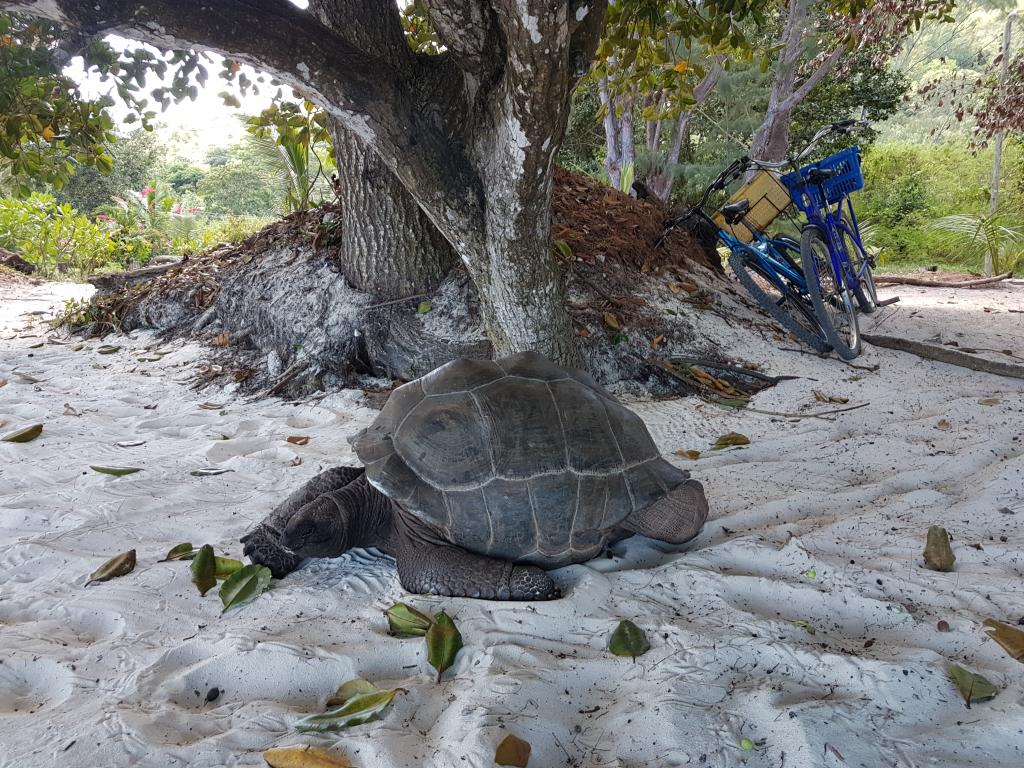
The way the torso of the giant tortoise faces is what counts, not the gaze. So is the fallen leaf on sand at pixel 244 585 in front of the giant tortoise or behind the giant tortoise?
in front

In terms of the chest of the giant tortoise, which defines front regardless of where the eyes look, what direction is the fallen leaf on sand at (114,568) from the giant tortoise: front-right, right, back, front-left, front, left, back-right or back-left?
front-right

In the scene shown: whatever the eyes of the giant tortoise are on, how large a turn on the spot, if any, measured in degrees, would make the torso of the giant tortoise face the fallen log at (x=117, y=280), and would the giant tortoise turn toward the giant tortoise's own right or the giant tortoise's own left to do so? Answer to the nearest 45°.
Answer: approximately 90° to the giant tortoise's own right

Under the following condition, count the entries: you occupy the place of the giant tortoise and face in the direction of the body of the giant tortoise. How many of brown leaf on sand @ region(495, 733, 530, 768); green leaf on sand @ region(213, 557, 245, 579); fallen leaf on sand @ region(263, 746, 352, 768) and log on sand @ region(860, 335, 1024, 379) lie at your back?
1

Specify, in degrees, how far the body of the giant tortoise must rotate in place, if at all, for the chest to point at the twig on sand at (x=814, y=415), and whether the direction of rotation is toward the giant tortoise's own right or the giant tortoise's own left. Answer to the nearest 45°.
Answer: approximately 180°

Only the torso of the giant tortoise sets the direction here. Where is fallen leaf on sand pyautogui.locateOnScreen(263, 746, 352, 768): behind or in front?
in front

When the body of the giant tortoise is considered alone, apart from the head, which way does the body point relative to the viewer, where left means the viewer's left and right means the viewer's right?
facing the viewer and to the left of the viewer

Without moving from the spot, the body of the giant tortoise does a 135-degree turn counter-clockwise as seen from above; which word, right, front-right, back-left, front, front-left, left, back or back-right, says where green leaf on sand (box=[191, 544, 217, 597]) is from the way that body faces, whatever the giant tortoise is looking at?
back

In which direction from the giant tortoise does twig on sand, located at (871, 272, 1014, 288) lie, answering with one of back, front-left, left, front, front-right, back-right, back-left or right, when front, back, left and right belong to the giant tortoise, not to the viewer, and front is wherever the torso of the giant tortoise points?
back
